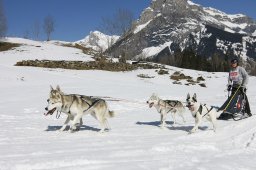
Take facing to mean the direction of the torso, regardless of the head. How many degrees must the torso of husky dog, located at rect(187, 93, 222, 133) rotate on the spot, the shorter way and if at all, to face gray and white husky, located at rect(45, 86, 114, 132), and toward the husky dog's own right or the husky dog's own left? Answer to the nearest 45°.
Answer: approximately 45° to the husky dog's own right

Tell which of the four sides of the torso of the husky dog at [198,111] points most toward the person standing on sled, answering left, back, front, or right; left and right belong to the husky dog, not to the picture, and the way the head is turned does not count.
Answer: back

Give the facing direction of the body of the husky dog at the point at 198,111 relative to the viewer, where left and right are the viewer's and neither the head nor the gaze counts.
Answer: facing the viewer and to the left of the viewer

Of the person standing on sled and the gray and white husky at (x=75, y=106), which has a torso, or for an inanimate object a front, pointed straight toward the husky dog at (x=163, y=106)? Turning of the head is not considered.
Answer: the person standing on sled

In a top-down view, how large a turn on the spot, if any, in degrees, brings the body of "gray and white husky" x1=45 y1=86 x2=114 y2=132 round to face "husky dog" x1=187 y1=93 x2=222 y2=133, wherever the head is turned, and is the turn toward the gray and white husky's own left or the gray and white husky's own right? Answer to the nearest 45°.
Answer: approximately 180°

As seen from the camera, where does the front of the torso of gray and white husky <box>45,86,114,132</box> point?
to the viewer's left

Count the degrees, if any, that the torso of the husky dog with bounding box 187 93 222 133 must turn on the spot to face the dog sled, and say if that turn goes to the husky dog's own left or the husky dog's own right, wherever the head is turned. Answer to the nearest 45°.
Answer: approximately 180°

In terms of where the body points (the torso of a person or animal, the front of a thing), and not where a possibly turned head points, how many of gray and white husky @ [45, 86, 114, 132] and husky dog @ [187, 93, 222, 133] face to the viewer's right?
0

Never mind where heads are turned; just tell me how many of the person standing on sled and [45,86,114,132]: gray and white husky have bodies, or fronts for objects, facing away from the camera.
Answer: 0

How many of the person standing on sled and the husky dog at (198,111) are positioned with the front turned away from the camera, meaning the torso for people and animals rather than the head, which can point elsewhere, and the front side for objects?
0

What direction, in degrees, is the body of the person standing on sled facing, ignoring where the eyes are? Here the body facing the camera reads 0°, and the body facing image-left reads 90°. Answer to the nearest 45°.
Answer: approximately 45°

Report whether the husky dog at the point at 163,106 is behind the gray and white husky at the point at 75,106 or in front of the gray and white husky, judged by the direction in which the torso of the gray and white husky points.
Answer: behind

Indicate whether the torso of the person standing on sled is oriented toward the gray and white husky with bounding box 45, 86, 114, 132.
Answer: yes

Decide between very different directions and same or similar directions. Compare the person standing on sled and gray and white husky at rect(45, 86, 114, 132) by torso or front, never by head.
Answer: same or similar directions
